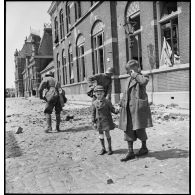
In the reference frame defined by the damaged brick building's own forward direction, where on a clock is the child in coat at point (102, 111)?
The child in coat is roughly at 11 o'clock from the damaged brick building.

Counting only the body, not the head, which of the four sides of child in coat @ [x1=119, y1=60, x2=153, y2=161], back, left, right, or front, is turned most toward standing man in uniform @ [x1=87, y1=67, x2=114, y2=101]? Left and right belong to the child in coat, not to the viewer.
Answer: right

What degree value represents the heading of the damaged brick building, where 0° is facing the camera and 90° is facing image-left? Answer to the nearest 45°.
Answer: approximately 45°

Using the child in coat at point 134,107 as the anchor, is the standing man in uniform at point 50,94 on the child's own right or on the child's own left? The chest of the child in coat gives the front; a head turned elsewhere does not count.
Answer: on the child's own right

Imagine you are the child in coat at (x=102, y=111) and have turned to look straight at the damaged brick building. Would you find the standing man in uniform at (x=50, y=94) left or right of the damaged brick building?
left

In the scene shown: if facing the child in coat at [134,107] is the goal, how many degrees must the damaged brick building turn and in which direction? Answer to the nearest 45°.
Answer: approximately 45° to its left

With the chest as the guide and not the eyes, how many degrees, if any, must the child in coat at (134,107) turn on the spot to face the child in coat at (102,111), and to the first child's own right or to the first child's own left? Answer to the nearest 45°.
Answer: approximately 90° to the first child's own right
